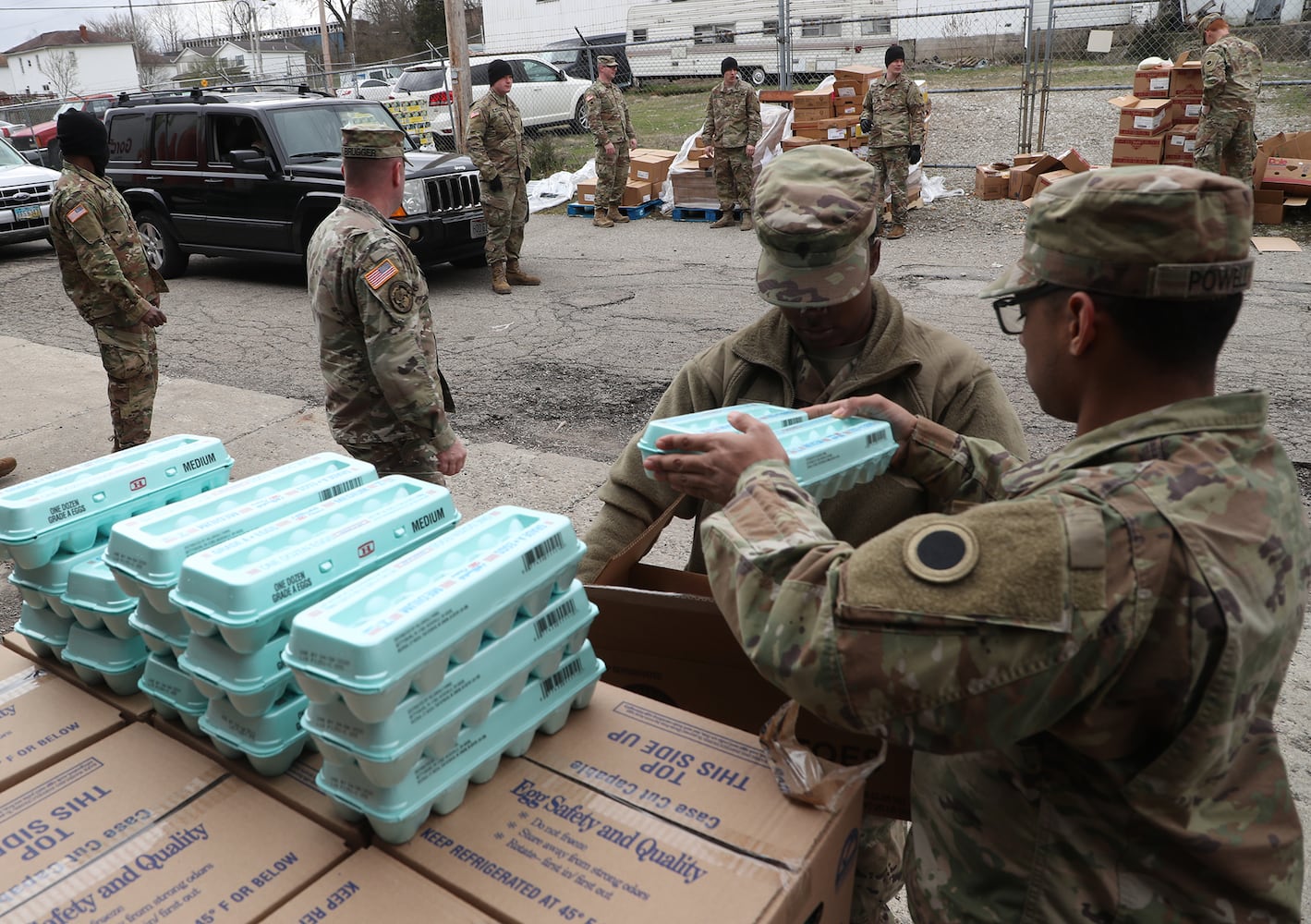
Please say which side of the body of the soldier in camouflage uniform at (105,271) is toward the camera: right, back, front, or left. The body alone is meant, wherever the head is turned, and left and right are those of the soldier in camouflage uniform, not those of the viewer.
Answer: right

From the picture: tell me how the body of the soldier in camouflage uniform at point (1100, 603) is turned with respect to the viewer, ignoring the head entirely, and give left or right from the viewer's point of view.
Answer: facing away from the viewer and to the left of the viewer

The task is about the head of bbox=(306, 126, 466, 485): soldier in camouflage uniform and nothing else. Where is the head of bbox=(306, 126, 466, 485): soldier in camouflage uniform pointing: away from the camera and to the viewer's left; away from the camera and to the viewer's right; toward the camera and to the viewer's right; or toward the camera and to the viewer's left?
away from the camera and to the viewer's right

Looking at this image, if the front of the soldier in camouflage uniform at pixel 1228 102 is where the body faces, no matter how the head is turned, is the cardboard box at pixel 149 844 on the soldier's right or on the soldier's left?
on the soldier's left

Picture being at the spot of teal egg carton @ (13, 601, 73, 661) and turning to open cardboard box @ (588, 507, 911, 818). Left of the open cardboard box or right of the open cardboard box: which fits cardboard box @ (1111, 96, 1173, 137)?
left

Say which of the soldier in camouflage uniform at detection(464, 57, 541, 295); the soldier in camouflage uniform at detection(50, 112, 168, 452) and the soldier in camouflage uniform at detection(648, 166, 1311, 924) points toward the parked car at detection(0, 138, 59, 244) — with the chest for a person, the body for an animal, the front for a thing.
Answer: the soldier in camouflage uniform at detection(648, 166, 1311, 924)

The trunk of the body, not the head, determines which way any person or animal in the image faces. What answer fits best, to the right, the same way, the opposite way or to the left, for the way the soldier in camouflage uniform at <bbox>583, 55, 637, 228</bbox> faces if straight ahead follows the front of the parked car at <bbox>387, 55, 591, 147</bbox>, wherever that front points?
to the right

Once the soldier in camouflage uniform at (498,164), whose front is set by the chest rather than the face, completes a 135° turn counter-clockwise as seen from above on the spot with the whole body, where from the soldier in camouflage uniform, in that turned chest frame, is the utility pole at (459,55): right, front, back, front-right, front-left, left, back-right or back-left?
front
